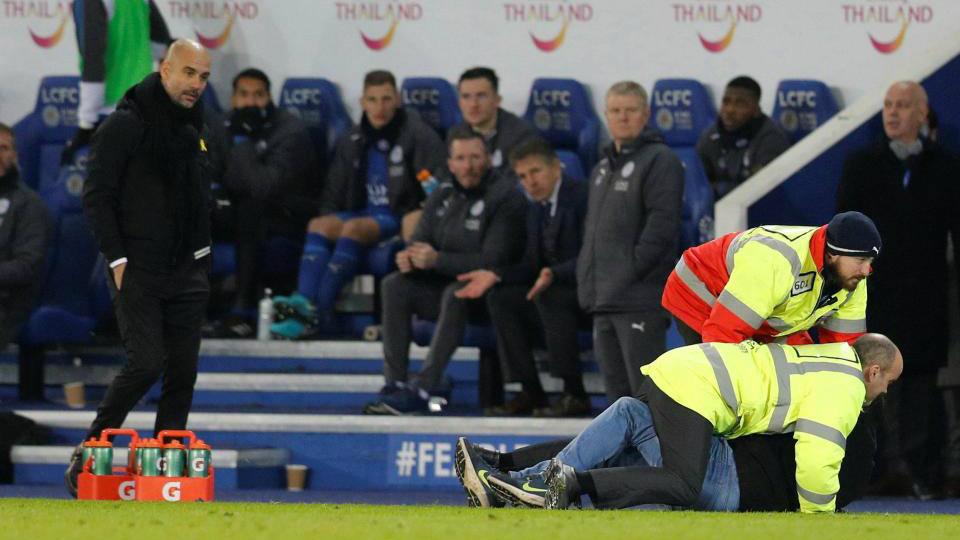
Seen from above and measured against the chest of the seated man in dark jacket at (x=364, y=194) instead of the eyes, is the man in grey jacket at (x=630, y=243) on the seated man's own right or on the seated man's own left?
on the seated man's own left

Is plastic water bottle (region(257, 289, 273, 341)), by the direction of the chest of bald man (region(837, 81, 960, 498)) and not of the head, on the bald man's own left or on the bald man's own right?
on the bald man's own right

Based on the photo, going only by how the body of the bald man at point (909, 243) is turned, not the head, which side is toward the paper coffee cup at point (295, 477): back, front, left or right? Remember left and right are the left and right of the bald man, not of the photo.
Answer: right

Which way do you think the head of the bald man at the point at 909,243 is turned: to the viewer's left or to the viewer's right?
to the viewer's left

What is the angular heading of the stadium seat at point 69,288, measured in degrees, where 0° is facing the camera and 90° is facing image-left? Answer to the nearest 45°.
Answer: approximately 45°

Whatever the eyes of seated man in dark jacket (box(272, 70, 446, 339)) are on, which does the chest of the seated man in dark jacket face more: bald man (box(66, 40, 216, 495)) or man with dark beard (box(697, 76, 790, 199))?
the bald man

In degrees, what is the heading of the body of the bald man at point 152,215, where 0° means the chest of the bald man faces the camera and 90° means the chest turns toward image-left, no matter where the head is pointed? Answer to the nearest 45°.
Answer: approximately 315°
